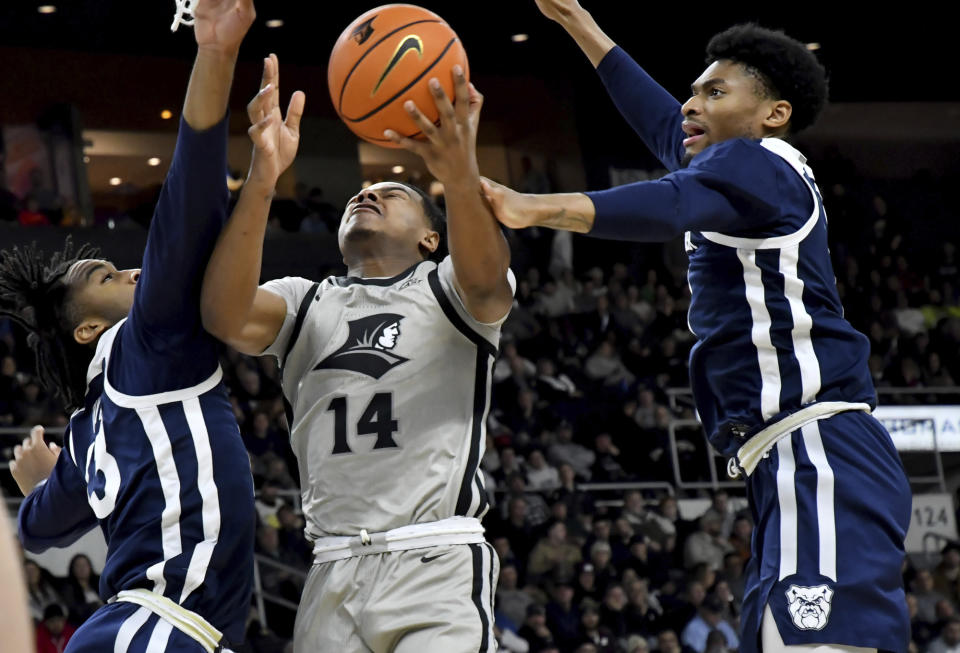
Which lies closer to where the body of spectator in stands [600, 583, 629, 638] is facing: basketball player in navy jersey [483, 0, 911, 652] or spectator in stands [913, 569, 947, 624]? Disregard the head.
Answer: the basketball player in navy jersey

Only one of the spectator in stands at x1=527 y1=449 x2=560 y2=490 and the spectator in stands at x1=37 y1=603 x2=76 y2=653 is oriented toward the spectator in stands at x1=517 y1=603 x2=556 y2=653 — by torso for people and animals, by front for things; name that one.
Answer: the spectator in stands at x1=527 y1=449 x2=560 y2=490

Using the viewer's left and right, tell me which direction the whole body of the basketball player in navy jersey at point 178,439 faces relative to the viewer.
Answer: facing to the right of the viewer

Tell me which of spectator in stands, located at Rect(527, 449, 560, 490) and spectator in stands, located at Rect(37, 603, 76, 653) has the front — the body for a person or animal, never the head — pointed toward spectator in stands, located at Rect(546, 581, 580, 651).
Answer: spectator in stands, located at Rect(527, 449, 560, 490)

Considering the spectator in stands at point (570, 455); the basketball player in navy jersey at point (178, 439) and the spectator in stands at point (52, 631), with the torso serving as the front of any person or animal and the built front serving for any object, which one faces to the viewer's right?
the basketball player in navy jersey

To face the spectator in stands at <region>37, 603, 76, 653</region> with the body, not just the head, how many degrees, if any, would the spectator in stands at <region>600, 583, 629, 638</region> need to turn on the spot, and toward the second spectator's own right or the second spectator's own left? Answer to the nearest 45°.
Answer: approximately 45° to the second spectator's own right

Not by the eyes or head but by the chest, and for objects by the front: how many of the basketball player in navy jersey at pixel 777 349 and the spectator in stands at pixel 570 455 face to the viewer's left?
1

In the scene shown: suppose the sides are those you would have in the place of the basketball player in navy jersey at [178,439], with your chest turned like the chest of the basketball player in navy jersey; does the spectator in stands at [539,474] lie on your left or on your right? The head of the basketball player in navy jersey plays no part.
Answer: on your left

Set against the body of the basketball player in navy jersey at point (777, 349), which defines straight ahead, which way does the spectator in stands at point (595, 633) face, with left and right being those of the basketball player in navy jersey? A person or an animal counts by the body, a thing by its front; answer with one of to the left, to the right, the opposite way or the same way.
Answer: to the left

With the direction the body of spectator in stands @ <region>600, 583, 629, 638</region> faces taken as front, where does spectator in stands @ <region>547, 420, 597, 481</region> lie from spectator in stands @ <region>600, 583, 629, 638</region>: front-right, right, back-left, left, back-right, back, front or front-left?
back

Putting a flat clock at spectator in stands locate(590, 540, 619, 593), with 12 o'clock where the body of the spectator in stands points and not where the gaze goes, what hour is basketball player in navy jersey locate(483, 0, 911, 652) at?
The basketball player in navy jersey is roughly at 12 o'clock from the spectator in stands.

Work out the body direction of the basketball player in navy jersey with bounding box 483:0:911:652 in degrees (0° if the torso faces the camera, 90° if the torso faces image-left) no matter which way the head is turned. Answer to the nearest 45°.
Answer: approximately 90°

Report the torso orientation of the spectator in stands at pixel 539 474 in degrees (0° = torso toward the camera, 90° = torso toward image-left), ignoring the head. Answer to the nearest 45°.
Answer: approximately 0°
